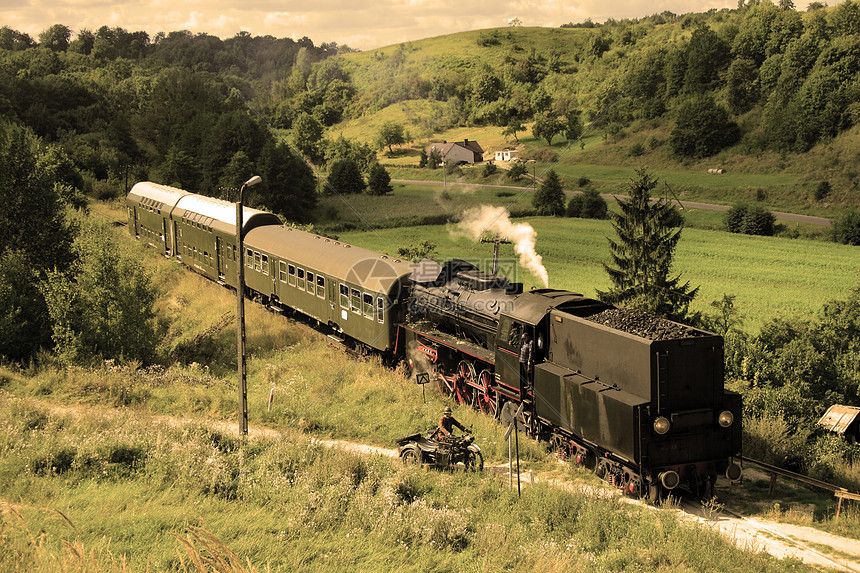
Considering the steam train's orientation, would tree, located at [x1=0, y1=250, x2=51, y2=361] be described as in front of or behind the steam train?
behind

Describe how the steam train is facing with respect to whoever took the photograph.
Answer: facing the viewer and to the right of the viewer

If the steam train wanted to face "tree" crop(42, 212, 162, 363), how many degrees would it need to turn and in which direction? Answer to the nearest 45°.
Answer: approximately 180°

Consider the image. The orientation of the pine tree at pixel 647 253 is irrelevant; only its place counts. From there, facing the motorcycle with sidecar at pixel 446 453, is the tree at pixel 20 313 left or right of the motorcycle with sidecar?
right
